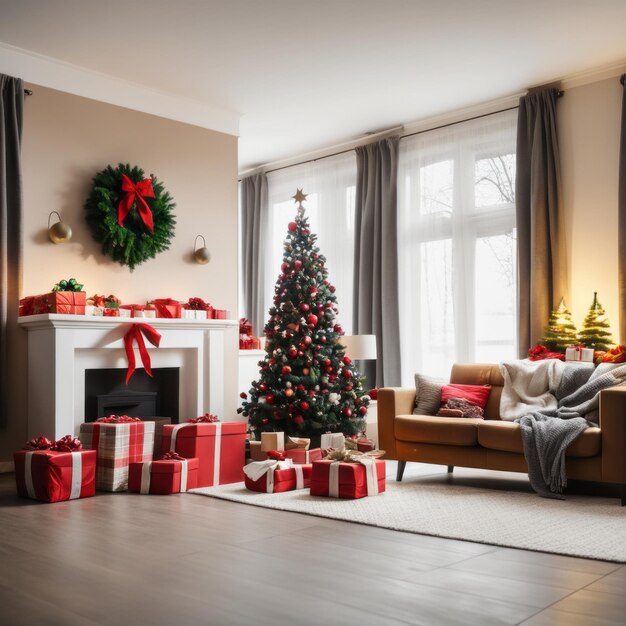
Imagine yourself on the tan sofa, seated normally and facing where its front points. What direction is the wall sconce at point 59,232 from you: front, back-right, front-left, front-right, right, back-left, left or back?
front-right

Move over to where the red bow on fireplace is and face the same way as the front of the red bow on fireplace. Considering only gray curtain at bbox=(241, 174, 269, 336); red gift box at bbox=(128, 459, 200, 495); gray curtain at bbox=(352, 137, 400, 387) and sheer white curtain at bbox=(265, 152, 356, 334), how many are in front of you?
1

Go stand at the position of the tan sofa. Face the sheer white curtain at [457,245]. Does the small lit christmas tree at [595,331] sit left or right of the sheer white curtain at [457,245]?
right

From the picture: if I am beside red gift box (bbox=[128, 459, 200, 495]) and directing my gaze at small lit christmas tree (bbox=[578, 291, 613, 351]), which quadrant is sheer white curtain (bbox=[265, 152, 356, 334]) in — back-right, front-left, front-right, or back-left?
front-left

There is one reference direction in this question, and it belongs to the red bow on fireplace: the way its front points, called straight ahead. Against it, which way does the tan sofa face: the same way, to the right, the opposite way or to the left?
to the right

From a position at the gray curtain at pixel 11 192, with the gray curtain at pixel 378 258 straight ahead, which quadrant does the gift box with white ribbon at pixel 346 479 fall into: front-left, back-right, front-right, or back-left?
front-right

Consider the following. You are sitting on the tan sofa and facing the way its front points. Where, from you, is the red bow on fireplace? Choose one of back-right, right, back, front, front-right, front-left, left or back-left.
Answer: front-right

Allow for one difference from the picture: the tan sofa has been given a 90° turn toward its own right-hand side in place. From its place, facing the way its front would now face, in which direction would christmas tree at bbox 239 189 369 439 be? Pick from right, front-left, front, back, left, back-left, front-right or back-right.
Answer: front

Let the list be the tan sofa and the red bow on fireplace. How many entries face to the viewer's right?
0

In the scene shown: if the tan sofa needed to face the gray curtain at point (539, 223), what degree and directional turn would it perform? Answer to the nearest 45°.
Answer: approximately 135° to its right

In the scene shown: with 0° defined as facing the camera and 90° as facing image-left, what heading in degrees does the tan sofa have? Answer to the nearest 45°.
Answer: approximately 45°

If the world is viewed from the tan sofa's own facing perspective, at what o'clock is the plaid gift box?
The plaid gift box is roughly at 1 o'clock from the tan sofa.

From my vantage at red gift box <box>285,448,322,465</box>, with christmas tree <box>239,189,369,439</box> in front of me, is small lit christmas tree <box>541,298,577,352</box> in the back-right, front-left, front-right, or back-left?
front-right

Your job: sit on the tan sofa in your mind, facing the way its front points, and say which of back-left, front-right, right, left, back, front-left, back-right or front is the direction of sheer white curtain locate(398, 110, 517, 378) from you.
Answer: back-right

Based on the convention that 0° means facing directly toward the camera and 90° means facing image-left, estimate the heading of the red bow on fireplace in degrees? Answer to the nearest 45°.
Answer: approximately 0°
